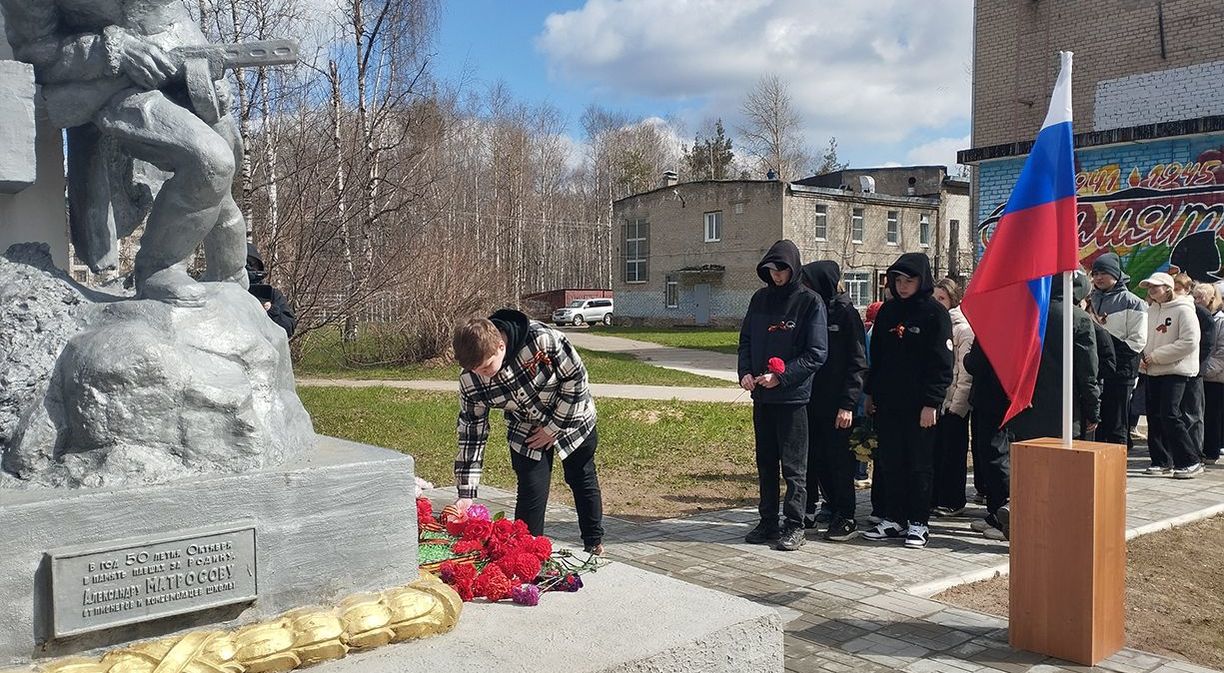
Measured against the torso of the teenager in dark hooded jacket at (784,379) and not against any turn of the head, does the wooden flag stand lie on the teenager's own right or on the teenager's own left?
on the teenager's own left

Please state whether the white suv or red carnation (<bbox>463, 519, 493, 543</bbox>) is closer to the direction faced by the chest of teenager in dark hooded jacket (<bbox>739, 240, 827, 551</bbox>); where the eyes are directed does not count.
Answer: the red carnation

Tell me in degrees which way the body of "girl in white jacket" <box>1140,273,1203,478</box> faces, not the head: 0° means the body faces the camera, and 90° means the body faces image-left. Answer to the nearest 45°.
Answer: approximately 45°

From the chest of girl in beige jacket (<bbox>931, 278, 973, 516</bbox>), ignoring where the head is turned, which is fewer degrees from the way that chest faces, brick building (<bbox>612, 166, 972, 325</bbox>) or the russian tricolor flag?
the russian tricolor flag

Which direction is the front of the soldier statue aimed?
to the viewer's right

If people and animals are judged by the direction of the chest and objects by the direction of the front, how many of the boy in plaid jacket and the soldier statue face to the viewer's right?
1

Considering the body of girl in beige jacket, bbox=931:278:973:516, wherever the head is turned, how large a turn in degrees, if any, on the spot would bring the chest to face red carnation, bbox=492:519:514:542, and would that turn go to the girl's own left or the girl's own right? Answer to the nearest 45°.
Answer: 0° — they already face it
